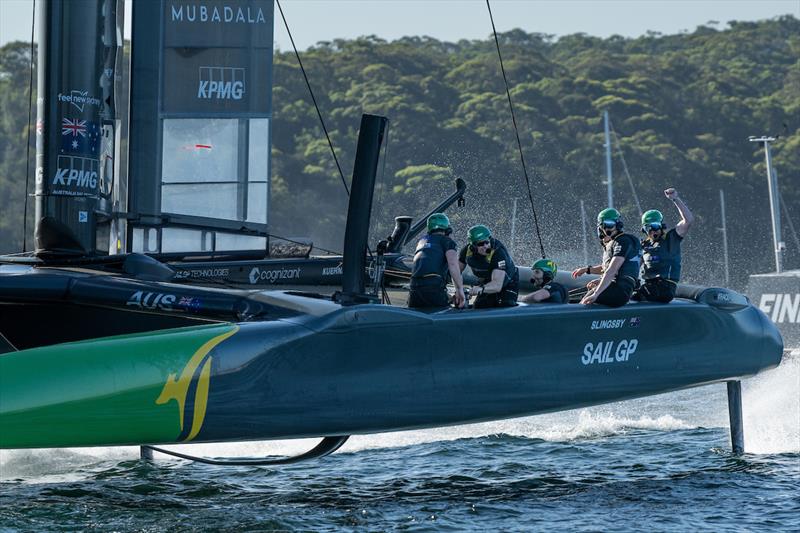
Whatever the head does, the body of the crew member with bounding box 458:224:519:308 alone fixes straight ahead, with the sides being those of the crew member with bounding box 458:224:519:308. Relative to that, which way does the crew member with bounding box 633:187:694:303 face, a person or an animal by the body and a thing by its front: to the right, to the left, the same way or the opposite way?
the same way

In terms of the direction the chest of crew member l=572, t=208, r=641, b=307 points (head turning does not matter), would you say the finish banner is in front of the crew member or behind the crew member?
behind

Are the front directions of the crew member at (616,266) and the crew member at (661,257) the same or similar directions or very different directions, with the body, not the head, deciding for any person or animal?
same or similar directions

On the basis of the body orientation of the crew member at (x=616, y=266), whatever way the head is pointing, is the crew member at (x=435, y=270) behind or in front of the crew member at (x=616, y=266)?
in front

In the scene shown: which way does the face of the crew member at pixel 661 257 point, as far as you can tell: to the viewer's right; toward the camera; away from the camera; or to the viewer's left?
toward the camera

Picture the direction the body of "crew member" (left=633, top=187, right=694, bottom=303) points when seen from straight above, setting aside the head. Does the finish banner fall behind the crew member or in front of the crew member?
behind

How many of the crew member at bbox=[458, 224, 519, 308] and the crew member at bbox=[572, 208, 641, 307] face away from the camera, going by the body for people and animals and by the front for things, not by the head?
0

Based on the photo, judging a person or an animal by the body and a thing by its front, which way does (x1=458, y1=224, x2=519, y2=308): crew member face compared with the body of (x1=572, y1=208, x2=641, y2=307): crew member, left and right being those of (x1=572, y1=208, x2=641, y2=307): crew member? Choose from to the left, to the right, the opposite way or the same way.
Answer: the same way

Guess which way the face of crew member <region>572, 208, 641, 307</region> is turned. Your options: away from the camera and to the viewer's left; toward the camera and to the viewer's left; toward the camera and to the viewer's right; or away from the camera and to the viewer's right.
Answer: toward the camera and to the viewer's left

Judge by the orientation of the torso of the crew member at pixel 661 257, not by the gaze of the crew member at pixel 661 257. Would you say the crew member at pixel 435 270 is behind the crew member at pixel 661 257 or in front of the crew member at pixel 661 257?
in front

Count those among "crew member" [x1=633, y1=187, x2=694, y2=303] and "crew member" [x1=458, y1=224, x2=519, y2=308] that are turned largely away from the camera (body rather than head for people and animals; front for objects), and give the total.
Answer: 0

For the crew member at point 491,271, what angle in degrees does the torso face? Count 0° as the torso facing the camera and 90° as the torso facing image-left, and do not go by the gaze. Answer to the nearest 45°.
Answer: approximately 45°

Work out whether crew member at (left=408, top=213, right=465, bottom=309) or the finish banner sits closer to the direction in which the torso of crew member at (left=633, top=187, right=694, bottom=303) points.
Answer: the crew member

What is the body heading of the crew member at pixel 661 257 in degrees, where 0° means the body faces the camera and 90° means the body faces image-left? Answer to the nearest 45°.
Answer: approximately 45°

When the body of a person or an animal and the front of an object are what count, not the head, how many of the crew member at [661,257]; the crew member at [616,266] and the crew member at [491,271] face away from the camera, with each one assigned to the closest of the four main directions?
0
